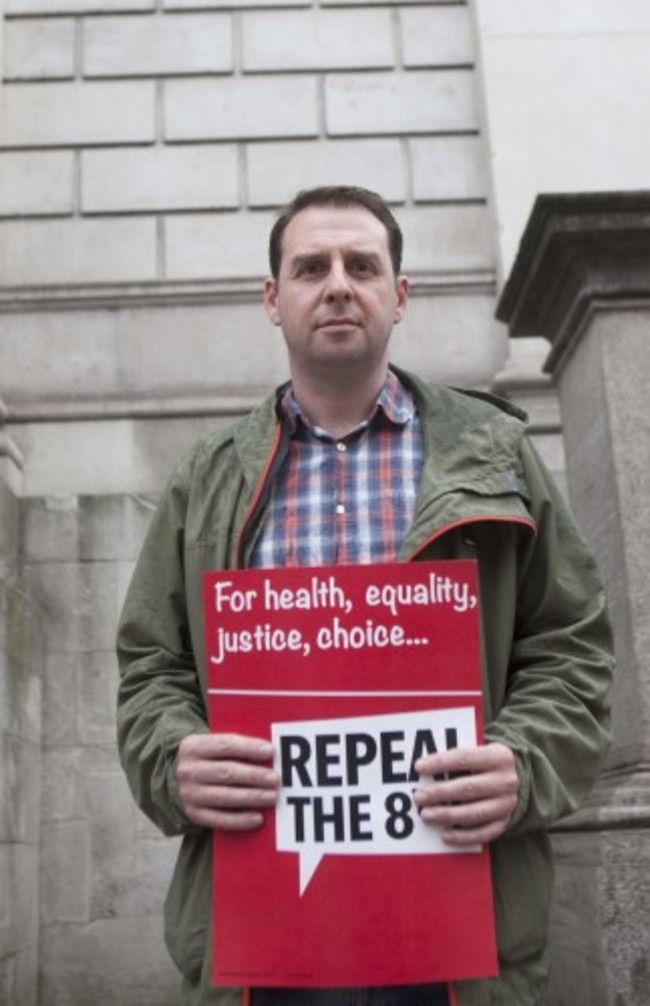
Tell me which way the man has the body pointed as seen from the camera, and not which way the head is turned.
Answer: toward the camera

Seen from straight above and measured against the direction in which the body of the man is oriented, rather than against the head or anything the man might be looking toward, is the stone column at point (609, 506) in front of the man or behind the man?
behind
